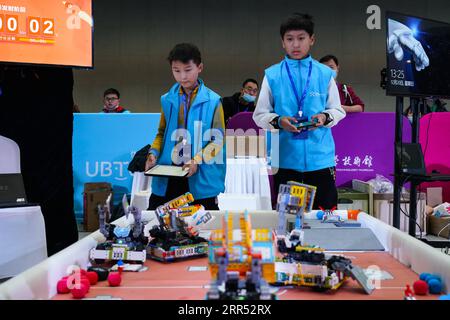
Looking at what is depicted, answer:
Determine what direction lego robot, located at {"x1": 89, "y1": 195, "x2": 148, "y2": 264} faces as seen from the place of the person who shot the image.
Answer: facing the viewer

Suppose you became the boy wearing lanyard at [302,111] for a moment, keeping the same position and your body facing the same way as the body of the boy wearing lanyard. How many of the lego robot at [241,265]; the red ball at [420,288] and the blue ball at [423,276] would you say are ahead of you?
3

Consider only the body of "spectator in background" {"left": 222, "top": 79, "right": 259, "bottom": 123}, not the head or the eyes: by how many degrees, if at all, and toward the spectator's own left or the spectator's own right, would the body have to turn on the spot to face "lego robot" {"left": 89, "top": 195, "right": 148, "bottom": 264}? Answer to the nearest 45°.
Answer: approximately 45° to the spectator's own right

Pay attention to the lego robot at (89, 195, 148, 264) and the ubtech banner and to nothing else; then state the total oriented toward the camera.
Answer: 2

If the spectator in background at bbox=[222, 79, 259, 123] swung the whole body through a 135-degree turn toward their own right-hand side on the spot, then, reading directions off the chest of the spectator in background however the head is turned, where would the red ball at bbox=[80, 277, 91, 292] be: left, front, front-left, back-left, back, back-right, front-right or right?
left

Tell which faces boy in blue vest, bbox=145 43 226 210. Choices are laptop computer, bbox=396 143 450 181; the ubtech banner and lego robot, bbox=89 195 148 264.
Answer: the ubtech banner

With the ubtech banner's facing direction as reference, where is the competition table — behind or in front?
in front

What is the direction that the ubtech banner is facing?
toward the camera
